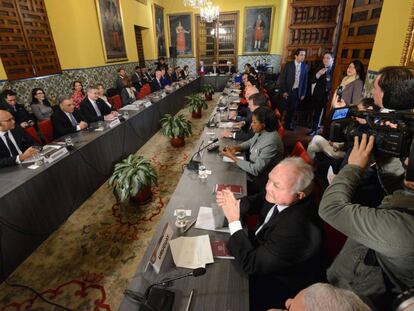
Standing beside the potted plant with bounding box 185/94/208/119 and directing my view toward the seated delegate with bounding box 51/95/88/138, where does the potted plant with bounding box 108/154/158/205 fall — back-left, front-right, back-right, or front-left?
front-left

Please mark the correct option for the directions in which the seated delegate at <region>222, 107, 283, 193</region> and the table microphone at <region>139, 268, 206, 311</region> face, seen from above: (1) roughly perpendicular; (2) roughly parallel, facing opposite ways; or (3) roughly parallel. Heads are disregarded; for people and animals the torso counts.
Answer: roughly parallel, facing opposite ways

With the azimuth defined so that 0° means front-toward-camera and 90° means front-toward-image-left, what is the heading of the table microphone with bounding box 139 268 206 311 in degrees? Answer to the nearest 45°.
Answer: approximately 270°

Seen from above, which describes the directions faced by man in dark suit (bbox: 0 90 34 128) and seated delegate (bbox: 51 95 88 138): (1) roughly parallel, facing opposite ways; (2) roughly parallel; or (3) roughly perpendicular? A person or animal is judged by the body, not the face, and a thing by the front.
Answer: roughly parallel

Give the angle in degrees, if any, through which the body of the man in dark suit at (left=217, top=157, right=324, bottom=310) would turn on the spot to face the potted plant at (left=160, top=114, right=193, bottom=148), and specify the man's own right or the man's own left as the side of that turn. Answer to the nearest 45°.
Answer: approximately 90° to the man's own right

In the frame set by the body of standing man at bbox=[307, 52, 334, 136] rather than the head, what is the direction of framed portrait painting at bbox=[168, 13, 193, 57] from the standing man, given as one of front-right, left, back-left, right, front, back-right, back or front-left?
right

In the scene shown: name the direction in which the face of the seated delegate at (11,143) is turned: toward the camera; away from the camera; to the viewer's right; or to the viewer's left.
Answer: to the viewer's right

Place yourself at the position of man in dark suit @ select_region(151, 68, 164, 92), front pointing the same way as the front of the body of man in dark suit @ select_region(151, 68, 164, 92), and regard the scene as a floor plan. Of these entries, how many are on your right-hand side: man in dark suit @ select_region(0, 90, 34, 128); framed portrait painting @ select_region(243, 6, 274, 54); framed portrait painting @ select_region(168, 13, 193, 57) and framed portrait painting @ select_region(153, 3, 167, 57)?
1

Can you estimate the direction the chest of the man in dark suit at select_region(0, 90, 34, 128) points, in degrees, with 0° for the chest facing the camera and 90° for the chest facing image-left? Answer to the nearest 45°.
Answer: approximately 315°

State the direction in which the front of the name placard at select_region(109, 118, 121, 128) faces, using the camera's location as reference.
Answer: facing the viewer and to the right of the viewer

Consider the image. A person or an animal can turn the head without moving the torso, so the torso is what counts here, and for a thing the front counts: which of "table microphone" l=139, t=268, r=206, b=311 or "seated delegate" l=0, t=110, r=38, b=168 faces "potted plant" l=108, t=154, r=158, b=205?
the seated delegate

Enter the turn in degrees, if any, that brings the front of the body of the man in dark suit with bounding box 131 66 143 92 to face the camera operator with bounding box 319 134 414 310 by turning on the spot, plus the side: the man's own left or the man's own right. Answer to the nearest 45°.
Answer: approximately 45° to the man's own right

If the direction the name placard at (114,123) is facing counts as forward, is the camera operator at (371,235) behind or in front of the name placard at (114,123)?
in front

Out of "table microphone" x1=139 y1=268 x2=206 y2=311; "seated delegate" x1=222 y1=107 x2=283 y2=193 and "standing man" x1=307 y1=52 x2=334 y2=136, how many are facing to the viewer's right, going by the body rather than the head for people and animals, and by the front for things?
1

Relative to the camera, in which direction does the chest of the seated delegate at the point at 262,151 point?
to the viewer's left

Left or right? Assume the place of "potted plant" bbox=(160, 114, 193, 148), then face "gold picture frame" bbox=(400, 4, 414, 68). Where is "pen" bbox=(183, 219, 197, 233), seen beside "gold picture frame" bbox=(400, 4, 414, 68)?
right

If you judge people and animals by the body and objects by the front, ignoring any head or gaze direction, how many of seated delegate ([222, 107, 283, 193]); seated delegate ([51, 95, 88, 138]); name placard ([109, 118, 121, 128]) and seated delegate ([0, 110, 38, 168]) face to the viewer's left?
1

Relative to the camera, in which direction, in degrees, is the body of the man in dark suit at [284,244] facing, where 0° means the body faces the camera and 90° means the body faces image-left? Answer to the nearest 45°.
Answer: approximately 45°

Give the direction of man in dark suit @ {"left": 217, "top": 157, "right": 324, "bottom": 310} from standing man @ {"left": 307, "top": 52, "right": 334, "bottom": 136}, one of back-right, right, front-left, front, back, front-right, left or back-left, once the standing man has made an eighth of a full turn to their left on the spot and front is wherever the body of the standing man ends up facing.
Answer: front

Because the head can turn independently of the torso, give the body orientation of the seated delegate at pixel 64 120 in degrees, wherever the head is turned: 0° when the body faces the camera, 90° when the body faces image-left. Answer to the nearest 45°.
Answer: approximately 315°

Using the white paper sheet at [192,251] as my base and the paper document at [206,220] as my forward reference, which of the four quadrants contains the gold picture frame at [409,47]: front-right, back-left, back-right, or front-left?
front-right
